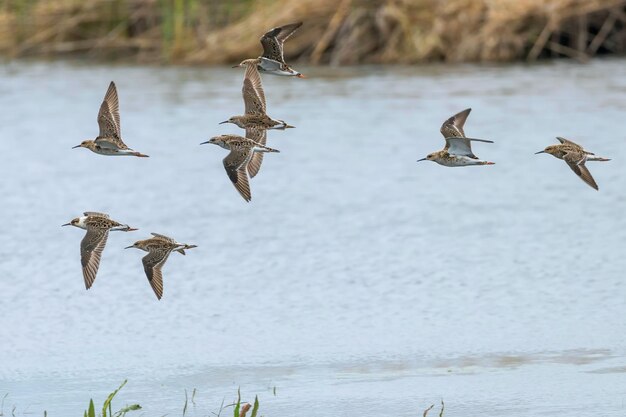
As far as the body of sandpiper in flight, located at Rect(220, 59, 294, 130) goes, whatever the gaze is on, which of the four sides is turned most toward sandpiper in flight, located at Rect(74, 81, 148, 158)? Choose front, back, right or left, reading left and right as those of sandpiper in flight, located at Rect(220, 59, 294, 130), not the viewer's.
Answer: front

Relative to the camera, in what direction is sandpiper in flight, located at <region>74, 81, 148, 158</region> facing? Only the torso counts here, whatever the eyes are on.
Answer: to the viewer's left

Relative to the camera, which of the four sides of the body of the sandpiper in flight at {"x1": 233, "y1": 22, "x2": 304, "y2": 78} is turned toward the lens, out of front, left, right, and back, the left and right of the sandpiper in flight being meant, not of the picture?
left

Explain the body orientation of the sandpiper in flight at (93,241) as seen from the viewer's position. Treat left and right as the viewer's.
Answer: facing to the left of the viewer

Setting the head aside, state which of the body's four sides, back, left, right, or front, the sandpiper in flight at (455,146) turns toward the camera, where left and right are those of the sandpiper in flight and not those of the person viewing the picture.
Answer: left

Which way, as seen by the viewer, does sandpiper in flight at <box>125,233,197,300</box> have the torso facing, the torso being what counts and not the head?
to the viewer's left

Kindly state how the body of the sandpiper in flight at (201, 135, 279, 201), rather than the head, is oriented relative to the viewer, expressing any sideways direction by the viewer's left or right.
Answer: facing to the left of the viewer

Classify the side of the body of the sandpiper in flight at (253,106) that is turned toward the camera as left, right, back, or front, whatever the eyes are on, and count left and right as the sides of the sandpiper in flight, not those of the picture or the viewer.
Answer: left
